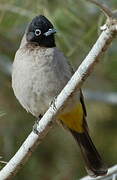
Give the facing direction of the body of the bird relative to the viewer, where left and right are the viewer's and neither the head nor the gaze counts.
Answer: facing the viewer and to the left of the viewer

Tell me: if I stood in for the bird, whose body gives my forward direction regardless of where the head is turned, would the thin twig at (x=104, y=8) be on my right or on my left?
on my left
